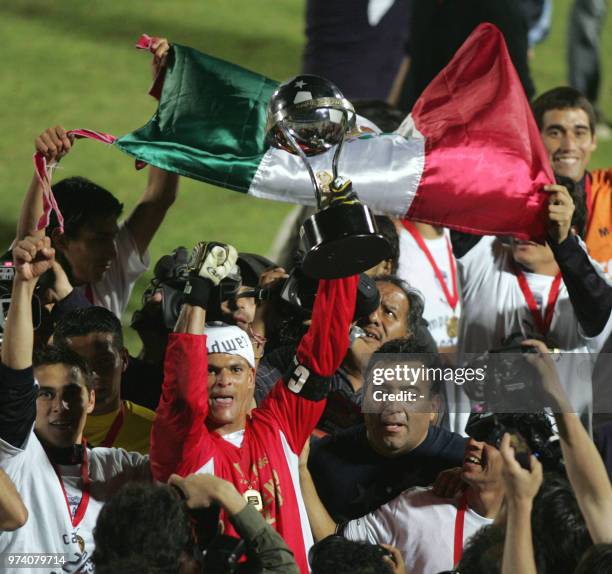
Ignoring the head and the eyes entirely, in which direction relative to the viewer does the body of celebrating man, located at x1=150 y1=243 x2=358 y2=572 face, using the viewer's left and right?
facing the viewer

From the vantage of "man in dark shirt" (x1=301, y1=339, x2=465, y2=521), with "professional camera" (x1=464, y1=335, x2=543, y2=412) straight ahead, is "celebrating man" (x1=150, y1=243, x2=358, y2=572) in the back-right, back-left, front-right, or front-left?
back-right

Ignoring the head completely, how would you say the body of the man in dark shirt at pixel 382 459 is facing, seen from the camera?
toward the camera

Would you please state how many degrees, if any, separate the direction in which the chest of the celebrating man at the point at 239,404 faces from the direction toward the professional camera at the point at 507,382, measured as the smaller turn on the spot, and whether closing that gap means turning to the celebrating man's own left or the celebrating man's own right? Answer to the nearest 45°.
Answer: approximately 90° to the celebrating man's own left
